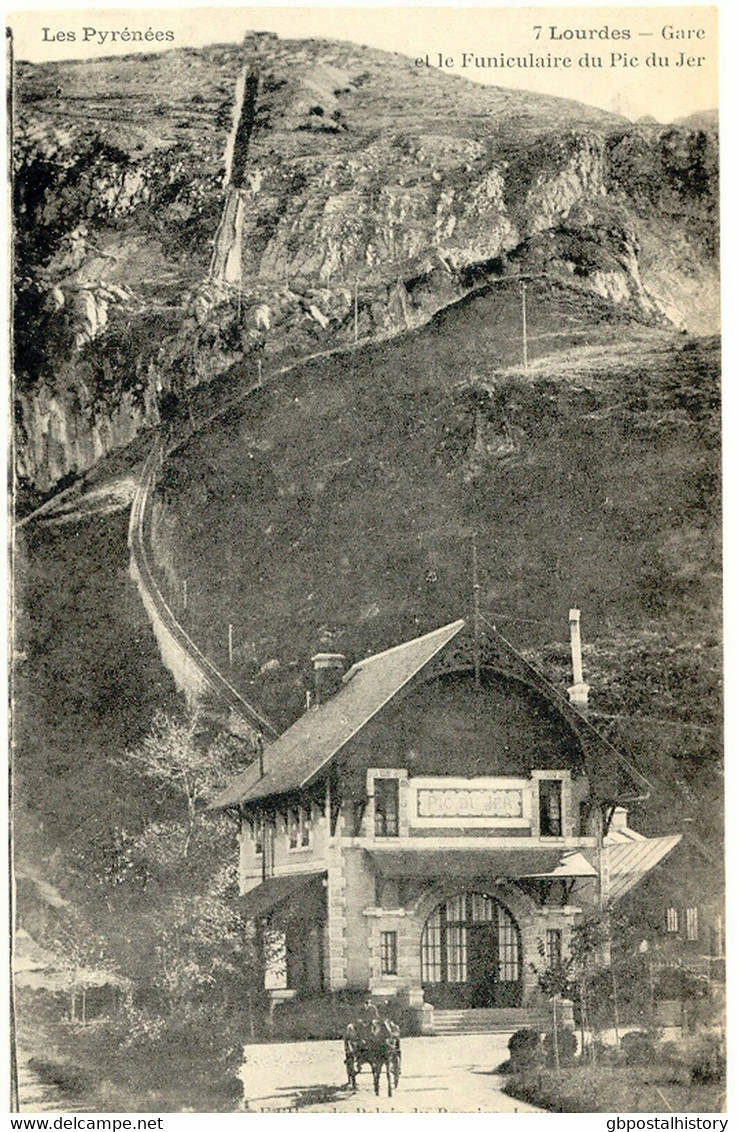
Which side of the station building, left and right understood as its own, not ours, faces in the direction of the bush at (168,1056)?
front

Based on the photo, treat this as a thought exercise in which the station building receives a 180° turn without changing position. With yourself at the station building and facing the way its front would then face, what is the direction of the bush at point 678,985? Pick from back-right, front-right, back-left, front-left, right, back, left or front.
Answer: right

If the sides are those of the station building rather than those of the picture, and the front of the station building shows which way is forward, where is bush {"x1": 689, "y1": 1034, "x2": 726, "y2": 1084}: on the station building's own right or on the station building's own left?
on the station building's own left

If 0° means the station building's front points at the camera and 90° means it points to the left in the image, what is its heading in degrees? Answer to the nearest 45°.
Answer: approximately 0°

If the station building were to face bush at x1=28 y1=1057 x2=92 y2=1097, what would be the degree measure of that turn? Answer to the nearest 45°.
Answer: approximately 90° to its right

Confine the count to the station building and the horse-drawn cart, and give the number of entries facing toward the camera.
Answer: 2

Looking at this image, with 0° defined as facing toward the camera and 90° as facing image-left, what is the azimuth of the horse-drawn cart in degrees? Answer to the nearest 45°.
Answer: approximately 0°
